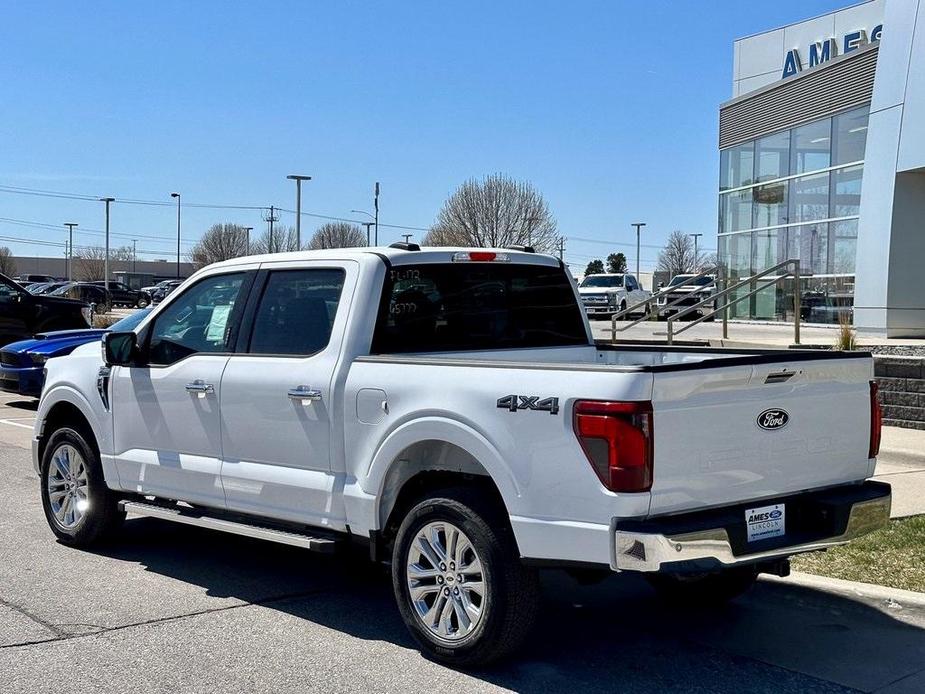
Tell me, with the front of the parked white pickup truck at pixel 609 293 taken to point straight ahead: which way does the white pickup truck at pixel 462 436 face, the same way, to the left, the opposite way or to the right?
to the right

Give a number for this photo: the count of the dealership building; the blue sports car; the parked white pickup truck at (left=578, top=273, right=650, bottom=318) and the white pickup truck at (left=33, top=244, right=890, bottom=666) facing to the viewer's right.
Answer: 0

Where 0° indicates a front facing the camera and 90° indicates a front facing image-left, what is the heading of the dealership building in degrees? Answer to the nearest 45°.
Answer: approximately 45°

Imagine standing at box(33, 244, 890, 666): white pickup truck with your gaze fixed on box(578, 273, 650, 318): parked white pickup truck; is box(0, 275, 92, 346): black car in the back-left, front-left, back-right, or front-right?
front-left

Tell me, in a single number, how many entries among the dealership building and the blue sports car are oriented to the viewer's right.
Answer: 0

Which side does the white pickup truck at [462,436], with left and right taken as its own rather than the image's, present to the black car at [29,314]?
front

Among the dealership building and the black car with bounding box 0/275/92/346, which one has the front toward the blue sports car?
the dealership building

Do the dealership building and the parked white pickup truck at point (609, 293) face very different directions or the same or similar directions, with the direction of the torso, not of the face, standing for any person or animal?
same or similar directions

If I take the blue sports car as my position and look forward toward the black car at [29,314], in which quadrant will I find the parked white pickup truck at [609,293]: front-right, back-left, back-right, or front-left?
front-right

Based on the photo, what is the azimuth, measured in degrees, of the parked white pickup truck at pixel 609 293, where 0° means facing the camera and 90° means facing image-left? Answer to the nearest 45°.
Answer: approximately 45°

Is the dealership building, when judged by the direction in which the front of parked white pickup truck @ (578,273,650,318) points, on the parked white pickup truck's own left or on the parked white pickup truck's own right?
on the parked white pickup truck's own left

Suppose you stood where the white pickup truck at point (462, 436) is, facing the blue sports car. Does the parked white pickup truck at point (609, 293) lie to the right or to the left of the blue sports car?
right
